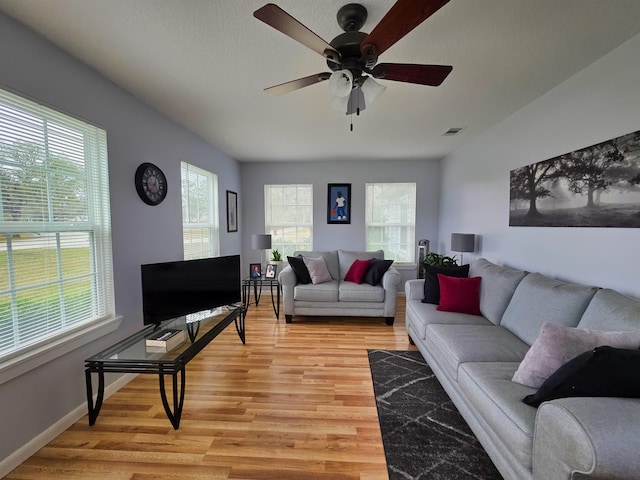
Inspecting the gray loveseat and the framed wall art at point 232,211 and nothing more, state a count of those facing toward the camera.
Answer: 1

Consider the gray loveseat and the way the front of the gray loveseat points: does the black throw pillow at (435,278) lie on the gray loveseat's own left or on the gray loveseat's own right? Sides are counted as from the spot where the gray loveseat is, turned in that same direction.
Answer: on the gray loveseat's own left

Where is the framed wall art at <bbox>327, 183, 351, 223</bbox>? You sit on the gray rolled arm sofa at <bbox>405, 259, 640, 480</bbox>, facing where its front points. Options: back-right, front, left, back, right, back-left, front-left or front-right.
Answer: right

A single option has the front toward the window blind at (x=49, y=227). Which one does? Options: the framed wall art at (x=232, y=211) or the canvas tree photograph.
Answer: the canvas tree photograph

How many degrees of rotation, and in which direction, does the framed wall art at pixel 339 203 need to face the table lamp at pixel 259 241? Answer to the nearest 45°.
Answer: approximately 45° to its right

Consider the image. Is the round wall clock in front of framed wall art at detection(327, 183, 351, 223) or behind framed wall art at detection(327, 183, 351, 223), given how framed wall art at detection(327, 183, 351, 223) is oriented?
in front

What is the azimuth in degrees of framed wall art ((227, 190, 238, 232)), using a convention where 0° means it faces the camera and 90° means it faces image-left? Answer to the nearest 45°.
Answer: approximately 270°

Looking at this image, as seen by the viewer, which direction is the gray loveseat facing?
toward the camera

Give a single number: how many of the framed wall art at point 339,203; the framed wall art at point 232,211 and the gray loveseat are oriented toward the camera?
2

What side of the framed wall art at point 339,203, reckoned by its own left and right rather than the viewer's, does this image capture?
front

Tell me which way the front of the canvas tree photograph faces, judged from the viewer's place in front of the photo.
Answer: facing the viewer and to the left of the viewer

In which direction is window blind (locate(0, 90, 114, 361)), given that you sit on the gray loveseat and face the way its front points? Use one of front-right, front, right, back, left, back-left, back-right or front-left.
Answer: front-right

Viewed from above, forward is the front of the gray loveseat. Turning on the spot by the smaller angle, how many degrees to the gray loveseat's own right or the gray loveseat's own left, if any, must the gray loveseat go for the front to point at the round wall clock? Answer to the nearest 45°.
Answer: approximately 45° to the gray loveseat's own right

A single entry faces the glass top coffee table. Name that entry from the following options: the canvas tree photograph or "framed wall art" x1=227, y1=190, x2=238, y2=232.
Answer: the canvas tree photograph

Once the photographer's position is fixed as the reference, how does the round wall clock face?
facing the viewer and to the right of the viewer

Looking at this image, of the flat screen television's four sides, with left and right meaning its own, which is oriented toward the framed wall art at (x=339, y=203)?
left
